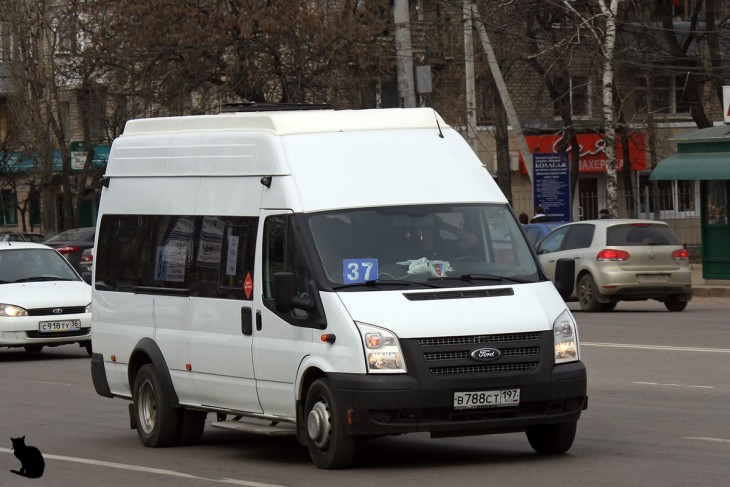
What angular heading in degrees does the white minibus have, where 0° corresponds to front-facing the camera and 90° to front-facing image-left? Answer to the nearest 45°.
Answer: approximately 315°

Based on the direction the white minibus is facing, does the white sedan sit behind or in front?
behind

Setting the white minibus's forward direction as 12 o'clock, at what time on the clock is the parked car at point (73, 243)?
The parked car is roughly at 7 o'clock from the white minibus.

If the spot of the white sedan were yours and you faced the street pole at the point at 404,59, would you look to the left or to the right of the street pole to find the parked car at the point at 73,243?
left

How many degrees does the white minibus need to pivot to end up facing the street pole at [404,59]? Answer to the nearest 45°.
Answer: approximately 135° to its left
